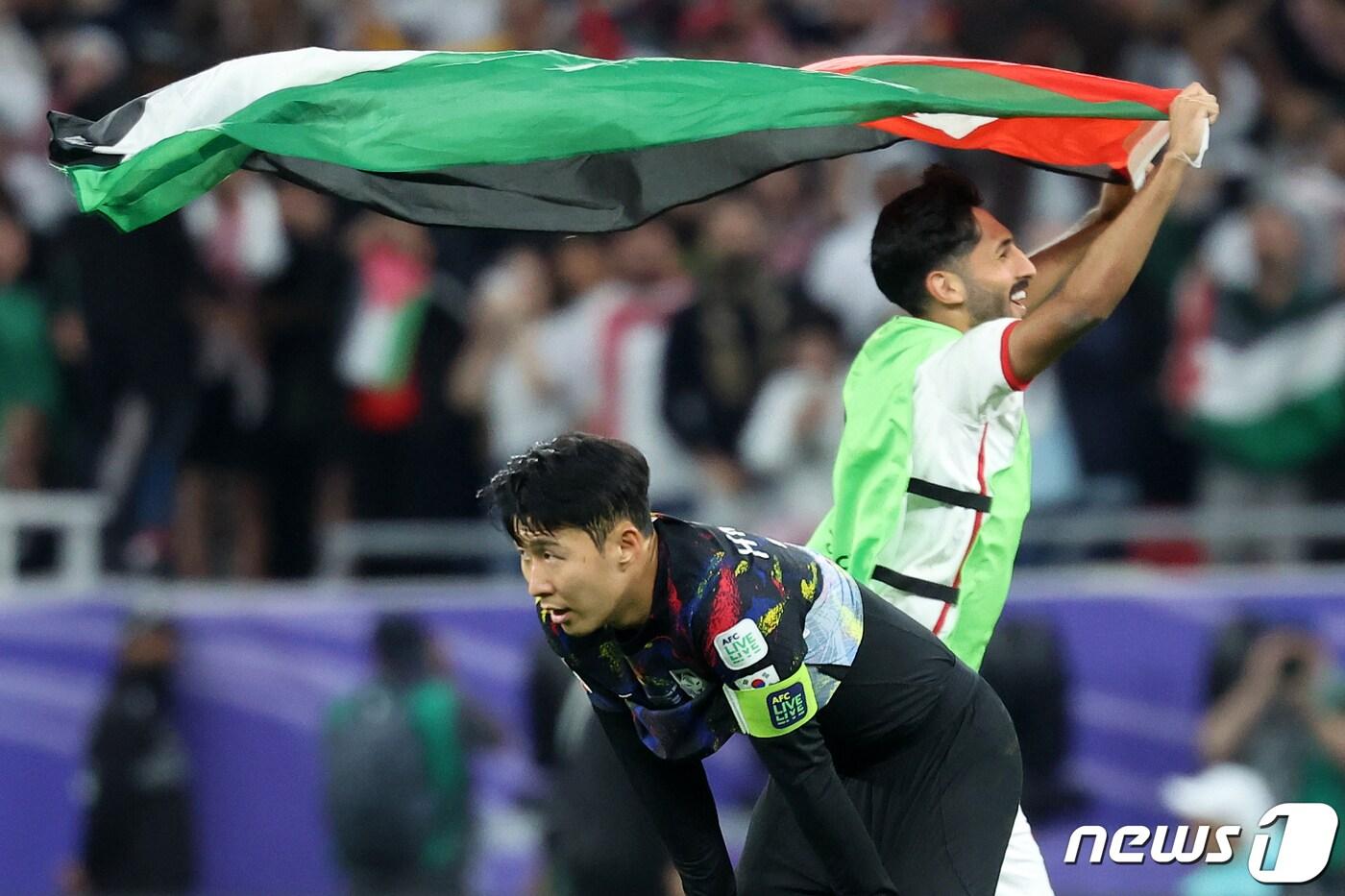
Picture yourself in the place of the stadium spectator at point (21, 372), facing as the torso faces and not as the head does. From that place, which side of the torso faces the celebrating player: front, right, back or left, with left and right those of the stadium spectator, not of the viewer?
front

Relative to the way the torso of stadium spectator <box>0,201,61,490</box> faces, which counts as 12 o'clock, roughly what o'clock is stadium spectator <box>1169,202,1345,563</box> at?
stadium spectator <box>1169,202,1345,563</box> is roughly at 10 o'clock from stadium spectator <box>0,201,61,490</box>.

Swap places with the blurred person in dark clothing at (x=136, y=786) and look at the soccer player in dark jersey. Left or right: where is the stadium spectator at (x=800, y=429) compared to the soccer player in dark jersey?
left

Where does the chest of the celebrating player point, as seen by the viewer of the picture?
to the viewer's right

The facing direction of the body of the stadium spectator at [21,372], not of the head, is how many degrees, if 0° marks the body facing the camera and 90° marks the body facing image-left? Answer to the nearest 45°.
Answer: approximately 0°

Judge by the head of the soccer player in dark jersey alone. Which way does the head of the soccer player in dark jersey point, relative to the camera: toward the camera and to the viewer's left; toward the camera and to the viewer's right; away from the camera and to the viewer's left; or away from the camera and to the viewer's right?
toward the camera and to the viewer's left

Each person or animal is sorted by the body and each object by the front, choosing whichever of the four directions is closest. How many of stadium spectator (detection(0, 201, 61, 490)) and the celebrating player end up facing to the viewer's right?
1

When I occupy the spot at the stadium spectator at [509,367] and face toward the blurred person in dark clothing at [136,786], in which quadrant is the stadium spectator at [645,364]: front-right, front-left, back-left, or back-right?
back-left

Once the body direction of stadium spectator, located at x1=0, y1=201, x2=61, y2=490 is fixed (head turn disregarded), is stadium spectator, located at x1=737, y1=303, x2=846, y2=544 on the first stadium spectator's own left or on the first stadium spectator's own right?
on the first stadium spectator's own left

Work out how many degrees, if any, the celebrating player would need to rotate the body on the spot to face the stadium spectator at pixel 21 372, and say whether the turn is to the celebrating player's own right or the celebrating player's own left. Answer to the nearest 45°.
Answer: approximately 135° to the celebrating player's own left

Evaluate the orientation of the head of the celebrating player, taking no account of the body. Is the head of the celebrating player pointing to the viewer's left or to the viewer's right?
to the viewer's right
